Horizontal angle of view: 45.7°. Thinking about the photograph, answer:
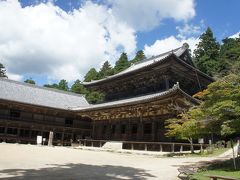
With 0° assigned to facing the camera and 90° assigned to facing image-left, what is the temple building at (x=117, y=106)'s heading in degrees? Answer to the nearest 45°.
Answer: approximately 45°

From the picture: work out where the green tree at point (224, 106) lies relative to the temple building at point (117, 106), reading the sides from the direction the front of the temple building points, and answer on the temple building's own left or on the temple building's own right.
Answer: on the temple building's own left
